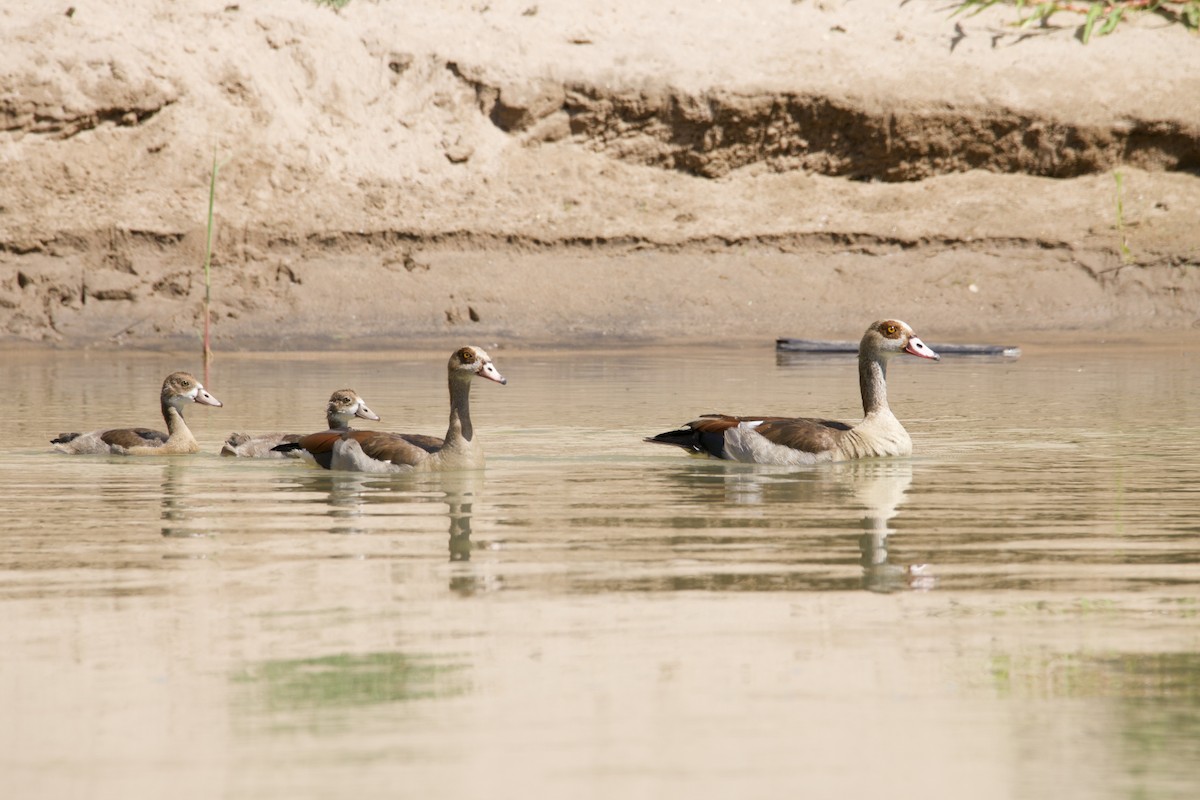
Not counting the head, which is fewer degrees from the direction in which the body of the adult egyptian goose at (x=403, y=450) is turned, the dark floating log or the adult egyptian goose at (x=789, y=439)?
the adult egyptian goose

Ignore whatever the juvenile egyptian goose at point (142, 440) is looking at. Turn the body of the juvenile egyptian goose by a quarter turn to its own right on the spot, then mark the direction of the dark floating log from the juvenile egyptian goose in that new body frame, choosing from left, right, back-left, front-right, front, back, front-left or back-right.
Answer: back-left

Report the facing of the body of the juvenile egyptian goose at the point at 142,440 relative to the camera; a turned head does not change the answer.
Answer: to the viewer's right

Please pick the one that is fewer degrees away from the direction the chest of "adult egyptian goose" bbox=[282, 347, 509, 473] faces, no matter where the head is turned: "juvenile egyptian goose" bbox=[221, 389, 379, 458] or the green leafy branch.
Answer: the green leafy branch

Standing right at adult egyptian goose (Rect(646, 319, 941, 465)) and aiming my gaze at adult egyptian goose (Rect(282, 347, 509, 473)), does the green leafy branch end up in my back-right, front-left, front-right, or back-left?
back-right

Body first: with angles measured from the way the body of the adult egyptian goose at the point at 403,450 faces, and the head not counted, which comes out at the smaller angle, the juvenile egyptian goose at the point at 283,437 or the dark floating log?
the dark floating log

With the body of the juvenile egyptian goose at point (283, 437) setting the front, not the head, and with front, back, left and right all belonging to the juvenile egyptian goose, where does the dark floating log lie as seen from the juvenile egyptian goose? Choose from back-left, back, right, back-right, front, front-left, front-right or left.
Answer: front-left

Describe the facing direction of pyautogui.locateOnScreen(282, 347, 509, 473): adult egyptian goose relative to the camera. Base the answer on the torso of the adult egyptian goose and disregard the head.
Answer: to the viewer's right

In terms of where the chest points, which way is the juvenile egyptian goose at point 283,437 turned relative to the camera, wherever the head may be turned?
to the viewer's right

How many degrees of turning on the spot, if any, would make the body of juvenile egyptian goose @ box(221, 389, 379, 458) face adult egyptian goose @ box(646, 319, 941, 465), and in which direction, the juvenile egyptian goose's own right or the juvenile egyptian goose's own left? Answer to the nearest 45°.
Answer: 0° — it already faces it

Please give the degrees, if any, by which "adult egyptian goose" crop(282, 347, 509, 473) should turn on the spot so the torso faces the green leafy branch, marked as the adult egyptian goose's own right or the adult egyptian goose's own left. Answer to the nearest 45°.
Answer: approximately 45° to the adult egyptian goose's own left

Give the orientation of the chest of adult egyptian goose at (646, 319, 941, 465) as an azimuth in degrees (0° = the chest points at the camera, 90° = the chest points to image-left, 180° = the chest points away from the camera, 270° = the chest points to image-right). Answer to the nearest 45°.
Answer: approximately 270°

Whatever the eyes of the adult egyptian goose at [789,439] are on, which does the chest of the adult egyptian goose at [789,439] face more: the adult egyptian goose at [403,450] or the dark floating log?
the dark floating log

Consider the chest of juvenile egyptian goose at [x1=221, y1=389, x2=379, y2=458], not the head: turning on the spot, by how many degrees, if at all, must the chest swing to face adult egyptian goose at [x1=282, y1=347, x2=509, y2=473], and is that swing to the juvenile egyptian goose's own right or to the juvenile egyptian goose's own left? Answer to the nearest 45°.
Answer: approximately 45° to the juvenile egyptian goose's own right

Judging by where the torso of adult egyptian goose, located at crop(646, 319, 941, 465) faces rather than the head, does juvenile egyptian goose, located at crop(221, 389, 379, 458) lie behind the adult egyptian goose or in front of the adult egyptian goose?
behind

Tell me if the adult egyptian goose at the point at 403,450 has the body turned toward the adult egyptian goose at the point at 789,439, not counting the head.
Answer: yes

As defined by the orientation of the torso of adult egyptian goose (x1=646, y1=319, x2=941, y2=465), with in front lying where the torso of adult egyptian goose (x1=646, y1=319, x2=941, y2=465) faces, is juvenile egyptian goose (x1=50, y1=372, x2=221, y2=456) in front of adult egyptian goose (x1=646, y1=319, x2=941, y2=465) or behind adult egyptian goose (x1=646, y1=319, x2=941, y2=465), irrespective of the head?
behind
